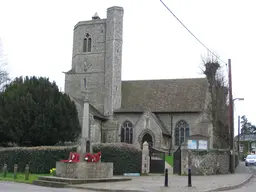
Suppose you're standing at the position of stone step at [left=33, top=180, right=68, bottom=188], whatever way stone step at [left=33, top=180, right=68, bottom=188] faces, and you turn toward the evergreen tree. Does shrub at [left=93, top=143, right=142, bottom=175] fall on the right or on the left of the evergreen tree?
right

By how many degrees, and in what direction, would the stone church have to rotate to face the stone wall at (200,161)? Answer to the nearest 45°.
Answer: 0° — it already faces it

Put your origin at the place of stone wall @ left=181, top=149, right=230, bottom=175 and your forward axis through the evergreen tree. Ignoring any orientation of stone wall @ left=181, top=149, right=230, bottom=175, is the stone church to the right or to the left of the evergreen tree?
right

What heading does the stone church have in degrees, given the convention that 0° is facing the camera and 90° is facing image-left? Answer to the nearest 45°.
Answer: approximately 0°

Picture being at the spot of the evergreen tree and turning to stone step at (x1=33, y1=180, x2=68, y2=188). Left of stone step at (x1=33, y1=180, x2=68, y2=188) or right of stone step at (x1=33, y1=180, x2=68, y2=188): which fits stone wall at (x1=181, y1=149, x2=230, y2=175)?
left

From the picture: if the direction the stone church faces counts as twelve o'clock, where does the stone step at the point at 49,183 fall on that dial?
The stone step is roughly at 12 o'clock from the stone church.

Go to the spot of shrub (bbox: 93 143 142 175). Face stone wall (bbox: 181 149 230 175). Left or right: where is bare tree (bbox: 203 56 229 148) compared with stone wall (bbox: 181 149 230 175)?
left

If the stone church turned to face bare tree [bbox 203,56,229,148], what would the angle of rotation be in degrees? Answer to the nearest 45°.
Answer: approximately 45° to its left

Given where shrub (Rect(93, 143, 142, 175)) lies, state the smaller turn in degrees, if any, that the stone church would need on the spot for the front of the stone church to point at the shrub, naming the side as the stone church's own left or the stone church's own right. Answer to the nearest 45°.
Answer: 0° — it already faces it
